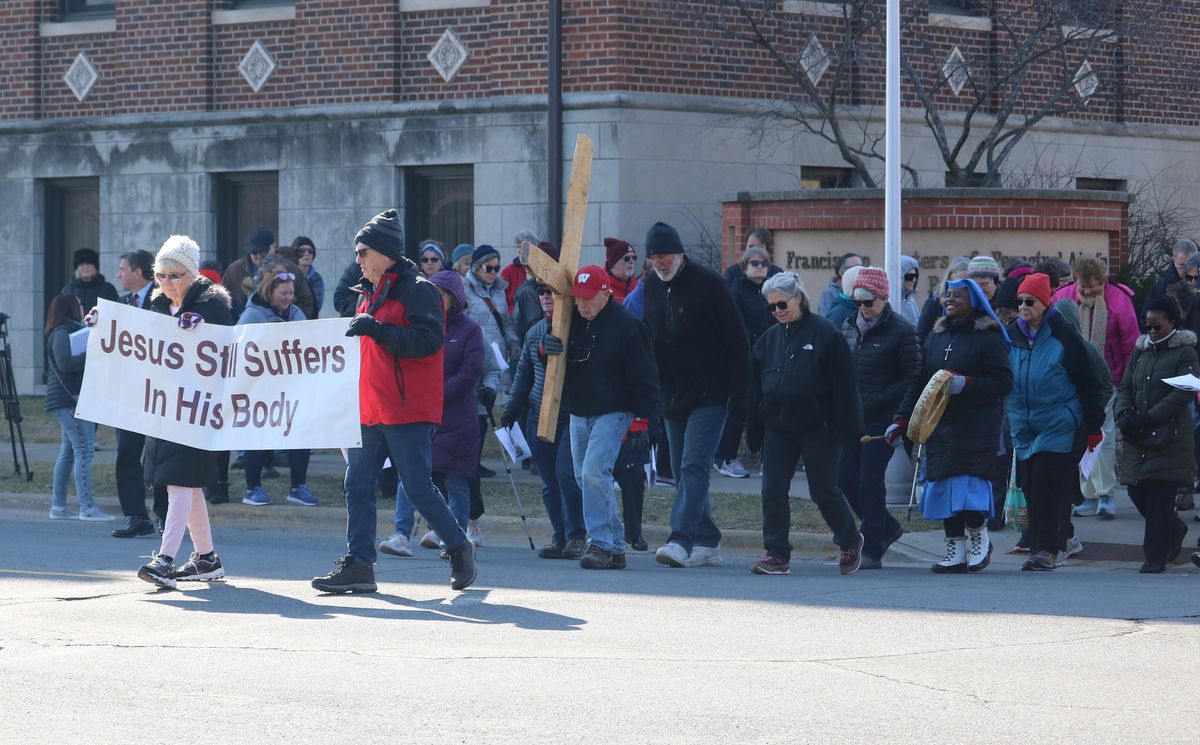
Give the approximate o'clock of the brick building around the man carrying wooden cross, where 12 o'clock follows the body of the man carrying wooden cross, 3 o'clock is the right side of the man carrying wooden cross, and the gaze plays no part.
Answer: The brick building is roughly at 4 o'clock from the man carrying wooden cross.

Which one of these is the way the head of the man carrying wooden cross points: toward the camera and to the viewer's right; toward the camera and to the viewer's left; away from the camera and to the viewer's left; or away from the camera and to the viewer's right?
toward the camera and to the viewer's left

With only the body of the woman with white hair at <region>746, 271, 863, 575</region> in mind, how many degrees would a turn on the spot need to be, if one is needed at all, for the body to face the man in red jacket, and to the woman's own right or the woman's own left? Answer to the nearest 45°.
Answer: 0° — they already face them

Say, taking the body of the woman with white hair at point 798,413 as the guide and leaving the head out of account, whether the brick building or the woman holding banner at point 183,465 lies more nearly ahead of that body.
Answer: the woman holding banner

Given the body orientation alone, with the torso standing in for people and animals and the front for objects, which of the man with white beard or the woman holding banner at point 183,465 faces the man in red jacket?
the man with white beard

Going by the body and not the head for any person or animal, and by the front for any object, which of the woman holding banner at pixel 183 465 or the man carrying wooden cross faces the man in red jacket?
the man carrying wooden cross

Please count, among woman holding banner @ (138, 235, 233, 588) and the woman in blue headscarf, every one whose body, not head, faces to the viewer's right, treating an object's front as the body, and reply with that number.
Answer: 0

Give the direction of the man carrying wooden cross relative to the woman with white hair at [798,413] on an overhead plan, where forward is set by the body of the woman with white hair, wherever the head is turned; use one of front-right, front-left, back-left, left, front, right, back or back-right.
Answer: front-right

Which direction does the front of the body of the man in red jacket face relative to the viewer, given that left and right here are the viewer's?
facing to the left of the viewer

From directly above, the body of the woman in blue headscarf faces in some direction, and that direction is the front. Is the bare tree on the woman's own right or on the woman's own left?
on the woman's own right

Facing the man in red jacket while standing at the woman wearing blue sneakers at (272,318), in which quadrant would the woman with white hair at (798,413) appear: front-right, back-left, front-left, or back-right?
front-left

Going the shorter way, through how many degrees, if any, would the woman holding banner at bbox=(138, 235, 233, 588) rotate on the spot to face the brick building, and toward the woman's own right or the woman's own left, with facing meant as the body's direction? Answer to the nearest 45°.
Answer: approximately 135° to the woman's own right

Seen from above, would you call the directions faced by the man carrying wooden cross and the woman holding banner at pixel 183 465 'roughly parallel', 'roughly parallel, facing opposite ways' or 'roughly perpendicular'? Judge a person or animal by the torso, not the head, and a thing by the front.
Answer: roughly parallel

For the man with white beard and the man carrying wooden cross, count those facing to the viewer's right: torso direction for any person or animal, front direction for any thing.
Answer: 0

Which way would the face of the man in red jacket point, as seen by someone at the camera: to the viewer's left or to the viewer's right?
to the viewer's left

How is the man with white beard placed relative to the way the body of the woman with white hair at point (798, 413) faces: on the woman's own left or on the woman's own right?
on the woman's own right

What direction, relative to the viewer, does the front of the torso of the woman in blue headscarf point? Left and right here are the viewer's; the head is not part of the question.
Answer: facing the viewer and to the left of the viewer

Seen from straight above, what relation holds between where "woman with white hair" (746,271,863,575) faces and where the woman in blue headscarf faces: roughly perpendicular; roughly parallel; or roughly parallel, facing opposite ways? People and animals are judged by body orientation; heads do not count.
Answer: roughly parallel
